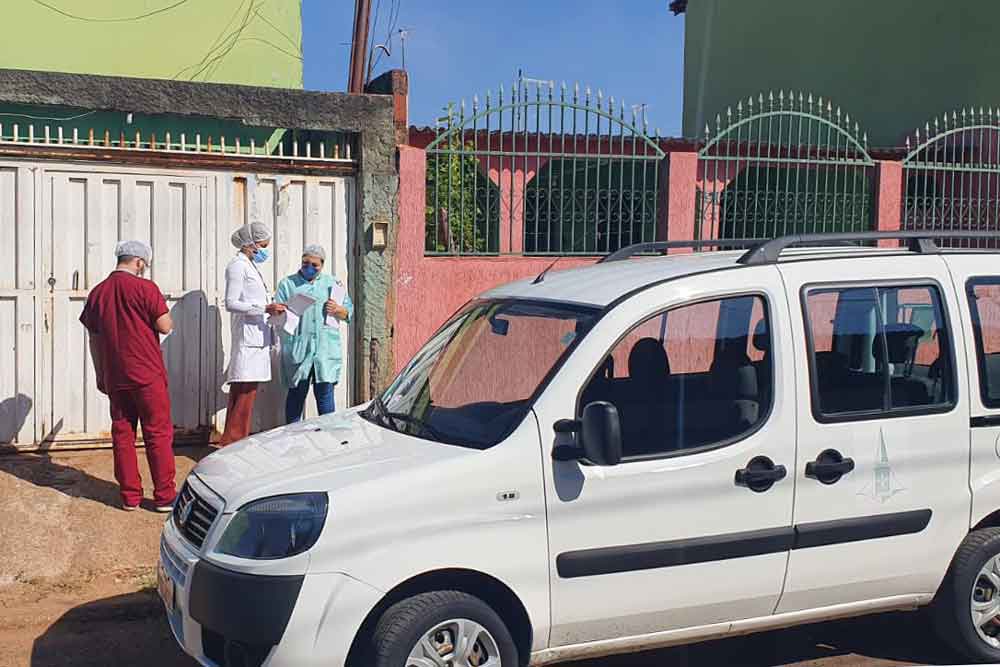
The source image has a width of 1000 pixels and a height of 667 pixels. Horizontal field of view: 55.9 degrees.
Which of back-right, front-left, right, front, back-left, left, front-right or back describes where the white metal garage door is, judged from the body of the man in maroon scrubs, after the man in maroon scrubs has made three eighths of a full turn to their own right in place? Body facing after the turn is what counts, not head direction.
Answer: back

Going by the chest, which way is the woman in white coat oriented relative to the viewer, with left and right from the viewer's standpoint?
facing to the right of the viewer

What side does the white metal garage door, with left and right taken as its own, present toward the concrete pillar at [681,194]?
left

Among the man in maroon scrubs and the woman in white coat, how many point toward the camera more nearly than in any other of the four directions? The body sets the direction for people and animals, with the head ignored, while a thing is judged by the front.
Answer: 0

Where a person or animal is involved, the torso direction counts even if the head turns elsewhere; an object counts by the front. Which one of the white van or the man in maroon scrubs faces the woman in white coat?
the man in maroon scrubs

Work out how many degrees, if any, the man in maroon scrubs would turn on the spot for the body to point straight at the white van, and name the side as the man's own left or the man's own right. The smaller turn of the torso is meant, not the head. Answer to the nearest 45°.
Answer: approximately 90° to the man's own right

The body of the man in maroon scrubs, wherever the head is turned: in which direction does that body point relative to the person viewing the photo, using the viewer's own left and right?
facing away from the viewer and to the right of the viewer

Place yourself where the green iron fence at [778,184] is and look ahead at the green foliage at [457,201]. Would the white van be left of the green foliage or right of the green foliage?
left
